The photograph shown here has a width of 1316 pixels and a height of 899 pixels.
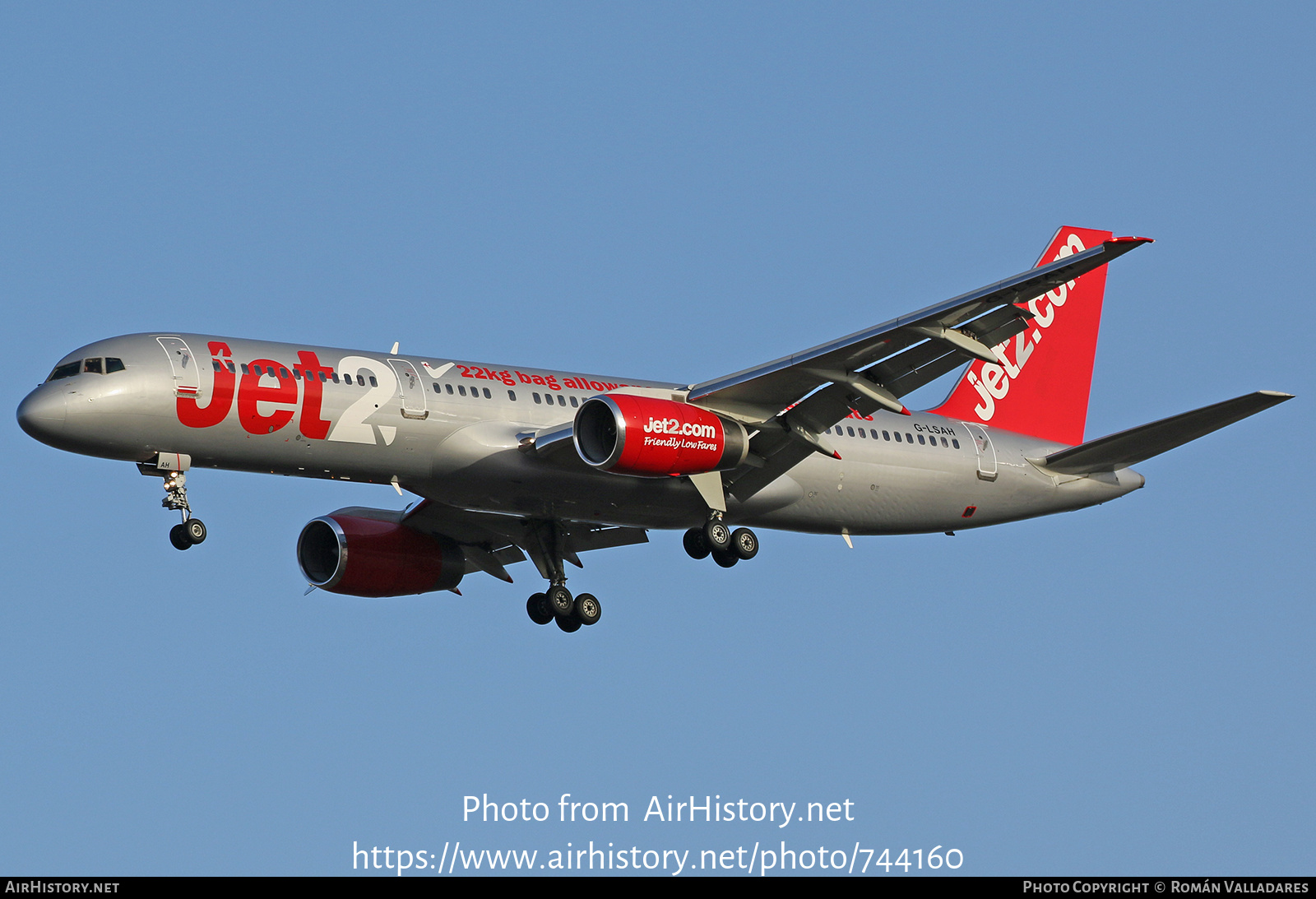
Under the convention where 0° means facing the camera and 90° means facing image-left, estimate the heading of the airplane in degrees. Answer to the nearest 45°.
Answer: approximately 45°
